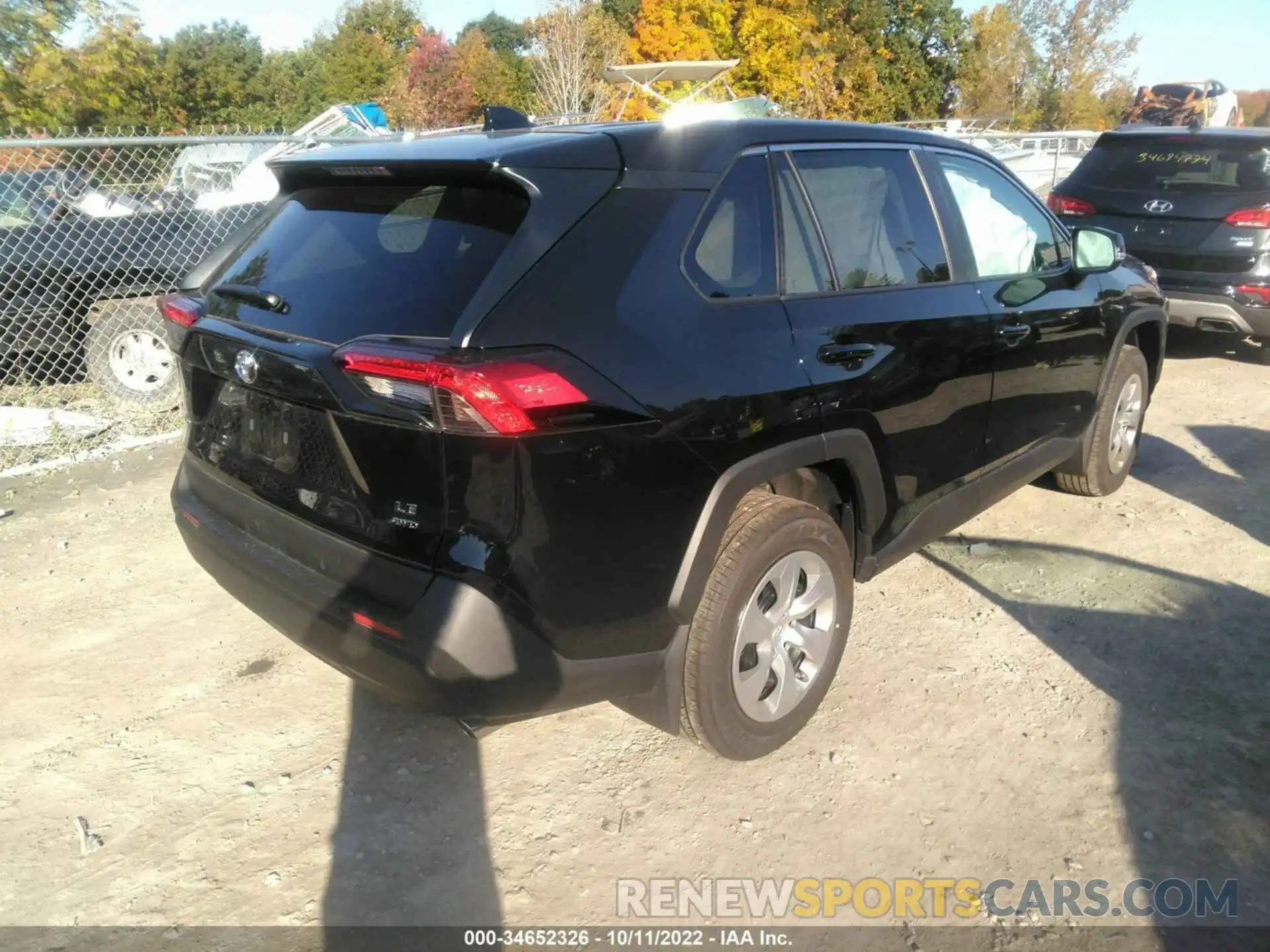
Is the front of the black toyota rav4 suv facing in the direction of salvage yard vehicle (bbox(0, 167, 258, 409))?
no

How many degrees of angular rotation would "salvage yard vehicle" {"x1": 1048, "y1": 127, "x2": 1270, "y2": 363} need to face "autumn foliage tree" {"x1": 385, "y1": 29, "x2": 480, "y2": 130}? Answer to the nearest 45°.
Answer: approximately 45° to its left

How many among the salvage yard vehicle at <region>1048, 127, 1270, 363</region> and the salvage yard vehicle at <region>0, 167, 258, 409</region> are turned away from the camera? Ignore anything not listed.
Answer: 1

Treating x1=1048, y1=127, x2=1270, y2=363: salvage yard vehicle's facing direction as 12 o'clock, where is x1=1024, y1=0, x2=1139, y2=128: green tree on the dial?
The green tree is roughly at 12 o'clock from the salvage yard vehicle.

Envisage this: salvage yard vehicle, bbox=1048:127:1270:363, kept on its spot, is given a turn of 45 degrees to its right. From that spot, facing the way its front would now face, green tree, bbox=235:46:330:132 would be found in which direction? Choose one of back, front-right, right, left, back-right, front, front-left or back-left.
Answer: left

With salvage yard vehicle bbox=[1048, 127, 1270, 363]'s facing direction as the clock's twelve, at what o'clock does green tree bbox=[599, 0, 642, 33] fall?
The green tree is roughly at 11 o'clock from the salvage yard vehicle.

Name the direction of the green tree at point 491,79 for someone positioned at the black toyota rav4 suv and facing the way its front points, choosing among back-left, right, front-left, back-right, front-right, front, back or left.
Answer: front-left

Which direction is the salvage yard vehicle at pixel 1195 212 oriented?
away from the camera

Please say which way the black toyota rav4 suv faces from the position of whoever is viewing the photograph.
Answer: facing away from the viewer and to the right of the viewer

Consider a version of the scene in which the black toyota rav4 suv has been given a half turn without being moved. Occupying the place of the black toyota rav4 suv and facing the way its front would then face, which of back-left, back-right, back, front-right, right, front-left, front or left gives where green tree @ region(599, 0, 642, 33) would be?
back-right

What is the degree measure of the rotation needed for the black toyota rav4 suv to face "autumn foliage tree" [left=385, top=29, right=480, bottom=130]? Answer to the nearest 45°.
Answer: approximately 45° to its left
